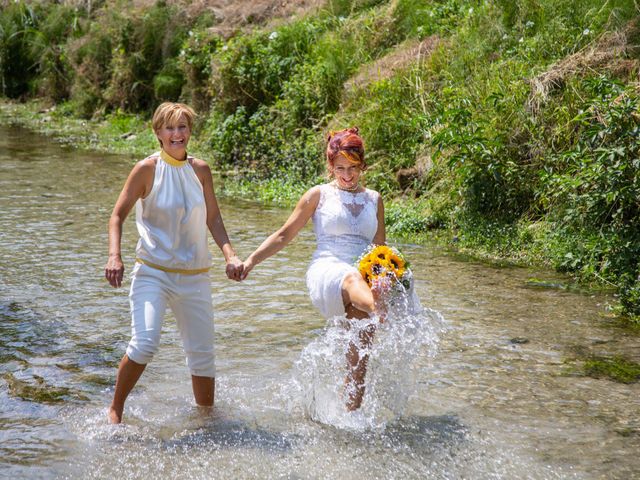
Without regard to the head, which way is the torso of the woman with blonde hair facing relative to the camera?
toward the camera

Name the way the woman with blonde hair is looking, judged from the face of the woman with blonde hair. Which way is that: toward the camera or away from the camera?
toward the camera

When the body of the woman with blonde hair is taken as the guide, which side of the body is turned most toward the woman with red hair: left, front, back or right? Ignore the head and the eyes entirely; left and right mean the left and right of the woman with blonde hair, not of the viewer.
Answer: left

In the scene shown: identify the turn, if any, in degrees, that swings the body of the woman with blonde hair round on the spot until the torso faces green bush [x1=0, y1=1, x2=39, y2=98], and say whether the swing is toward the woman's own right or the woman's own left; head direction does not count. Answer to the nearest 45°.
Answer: approximately 180°
